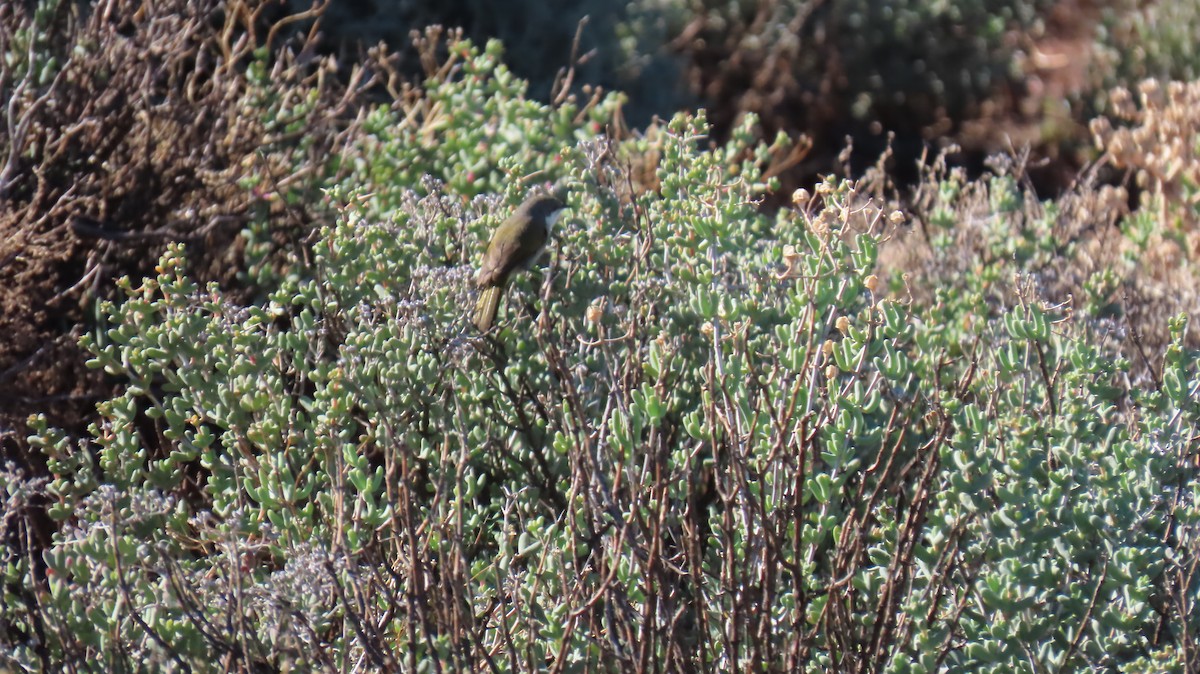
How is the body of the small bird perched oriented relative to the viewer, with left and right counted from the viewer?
facing away from the viewer and to the right of the viewer

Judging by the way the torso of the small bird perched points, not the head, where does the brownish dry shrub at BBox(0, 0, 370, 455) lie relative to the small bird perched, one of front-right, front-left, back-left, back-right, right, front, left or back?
left
